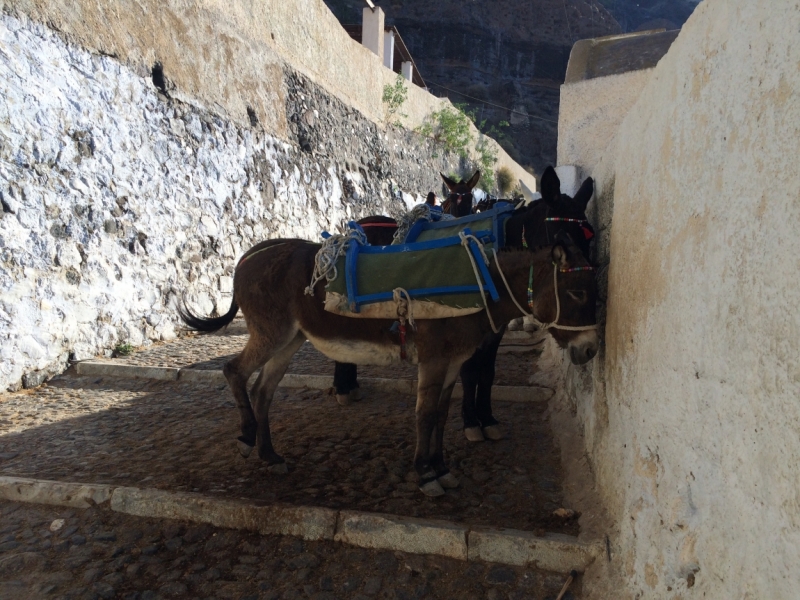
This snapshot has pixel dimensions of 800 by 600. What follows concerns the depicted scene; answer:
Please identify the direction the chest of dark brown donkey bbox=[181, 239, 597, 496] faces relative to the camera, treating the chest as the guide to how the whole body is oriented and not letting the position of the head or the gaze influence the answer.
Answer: to the viewer's right

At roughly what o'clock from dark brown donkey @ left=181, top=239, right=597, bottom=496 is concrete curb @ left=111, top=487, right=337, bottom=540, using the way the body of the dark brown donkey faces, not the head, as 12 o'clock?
The concrete curb is roughly at 5 o'clock from the dark brown donkey.

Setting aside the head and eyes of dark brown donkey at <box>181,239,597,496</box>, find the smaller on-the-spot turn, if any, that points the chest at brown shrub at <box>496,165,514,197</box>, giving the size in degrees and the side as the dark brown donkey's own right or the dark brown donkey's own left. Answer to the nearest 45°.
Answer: approximately 90° to the dark brown donkey's own left

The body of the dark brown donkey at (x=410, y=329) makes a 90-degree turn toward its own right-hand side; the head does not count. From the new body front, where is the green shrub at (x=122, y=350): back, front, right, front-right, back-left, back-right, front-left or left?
back-right

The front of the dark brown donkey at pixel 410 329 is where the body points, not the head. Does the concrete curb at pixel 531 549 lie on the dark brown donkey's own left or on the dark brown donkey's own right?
on the dark brown donkey's own right

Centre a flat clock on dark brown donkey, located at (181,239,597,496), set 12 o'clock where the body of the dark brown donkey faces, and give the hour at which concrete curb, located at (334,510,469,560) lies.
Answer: The concrete curb is roughly at 3 o'clock from the dark brown donkey.

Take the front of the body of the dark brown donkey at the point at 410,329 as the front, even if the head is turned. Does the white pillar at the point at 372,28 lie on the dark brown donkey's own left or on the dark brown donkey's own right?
on the dark brown donkey's own left
